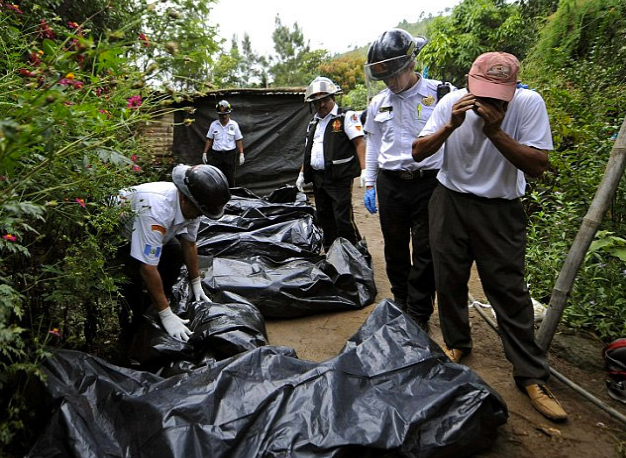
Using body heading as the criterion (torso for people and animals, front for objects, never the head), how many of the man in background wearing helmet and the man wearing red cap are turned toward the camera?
2

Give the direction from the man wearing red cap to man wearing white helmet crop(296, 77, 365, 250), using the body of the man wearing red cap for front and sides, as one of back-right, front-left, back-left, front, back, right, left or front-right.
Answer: back-right

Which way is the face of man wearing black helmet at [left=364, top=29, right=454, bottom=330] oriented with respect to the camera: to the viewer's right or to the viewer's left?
to the viewer's left

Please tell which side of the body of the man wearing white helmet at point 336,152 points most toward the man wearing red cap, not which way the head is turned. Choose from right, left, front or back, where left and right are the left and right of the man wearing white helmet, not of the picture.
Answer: left

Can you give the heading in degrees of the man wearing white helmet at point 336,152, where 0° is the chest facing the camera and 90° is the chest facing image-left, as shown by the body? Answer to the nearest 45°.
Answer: approximately 45°

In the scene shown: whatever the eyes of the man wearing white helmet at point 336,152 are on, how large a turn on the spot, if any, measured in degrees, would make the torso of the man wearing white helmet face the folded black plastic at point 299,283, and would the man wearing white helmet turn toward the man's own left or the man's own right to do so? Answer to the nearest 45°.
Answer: approximately 45° to the man's own left

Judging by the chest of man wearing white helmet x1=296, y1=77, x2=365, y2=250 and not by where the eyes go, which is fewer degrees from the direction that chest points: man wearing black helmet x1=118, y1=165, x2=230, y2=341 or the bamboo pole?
the man wearing black helmet

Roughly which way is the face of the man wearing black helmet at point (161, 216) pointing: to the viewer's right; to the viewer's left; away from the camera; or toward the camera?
to the viewer's right

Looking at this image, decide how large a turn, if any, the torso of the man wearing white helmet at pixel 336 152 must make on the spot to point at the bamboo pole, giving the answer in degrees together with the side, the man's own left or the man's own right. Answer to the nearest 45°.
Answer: approximately 90° to the man's own left
